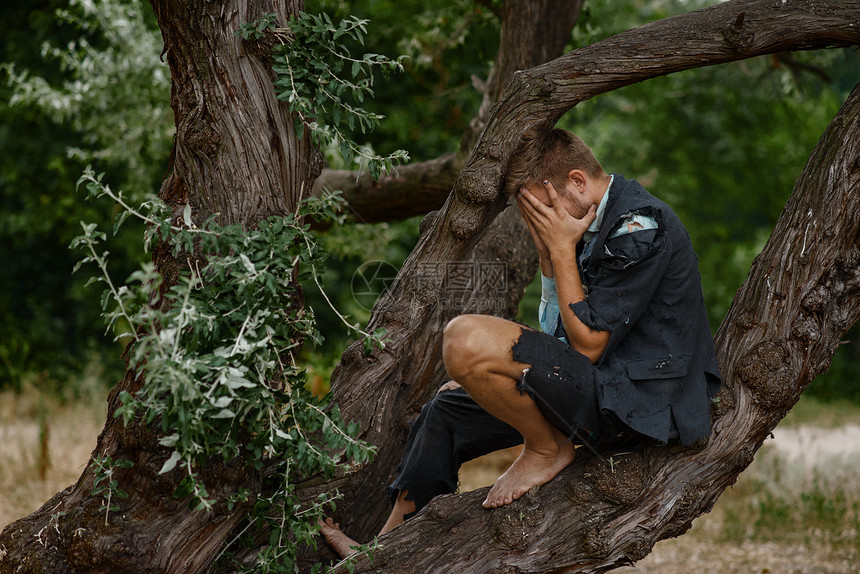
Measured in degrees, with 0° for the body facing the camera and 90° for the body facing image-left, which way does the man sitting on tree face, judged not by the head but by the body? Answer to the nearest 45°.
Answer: approximately 90°

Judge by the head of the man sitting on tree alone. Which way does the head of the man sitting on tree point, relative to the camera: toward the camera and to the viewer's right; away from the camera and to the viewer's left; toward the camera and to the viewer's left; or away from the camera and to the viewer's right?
toward the camera and to the viewer's left
